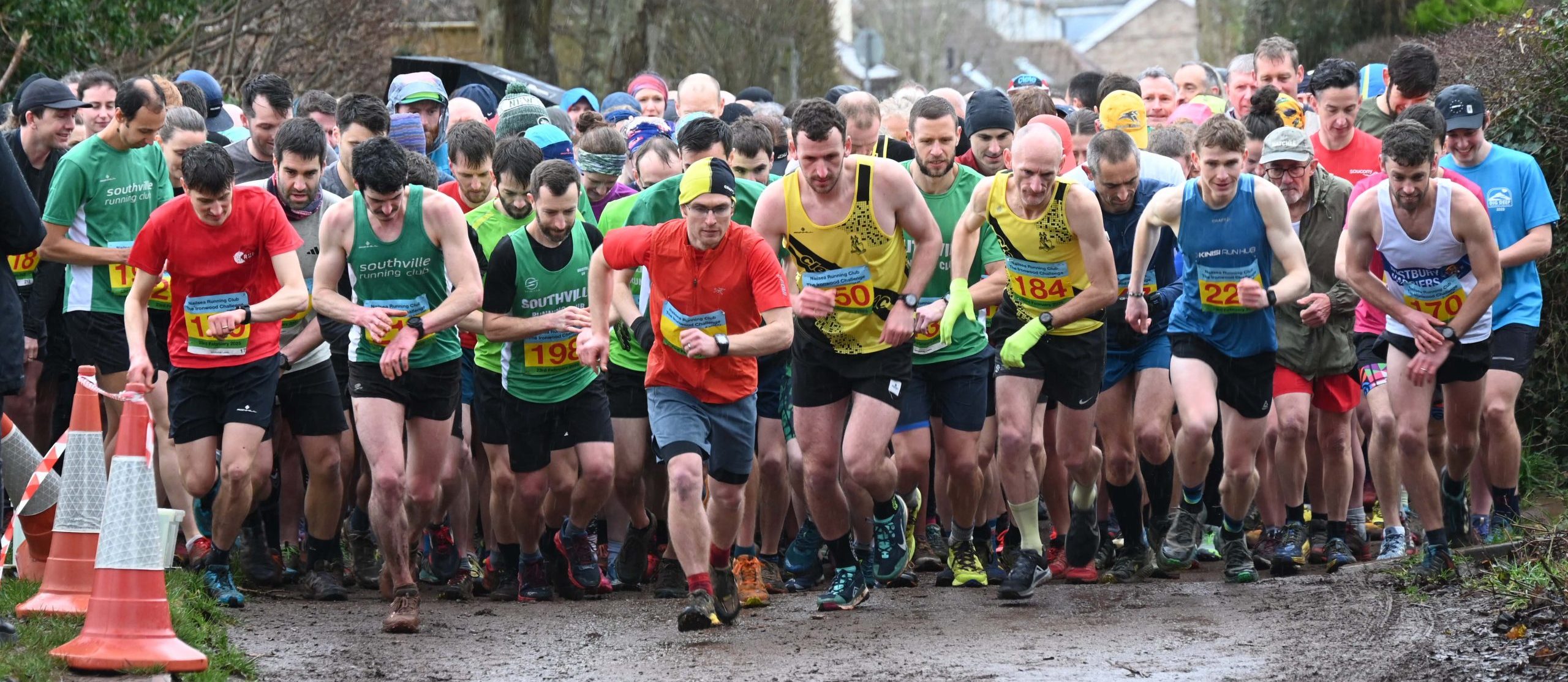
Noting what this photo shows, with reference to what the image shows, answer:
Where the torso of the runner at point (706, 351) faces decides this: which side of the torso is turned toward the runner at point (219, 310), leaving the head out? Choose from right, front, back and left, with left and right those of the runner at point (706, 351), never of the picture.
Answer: right

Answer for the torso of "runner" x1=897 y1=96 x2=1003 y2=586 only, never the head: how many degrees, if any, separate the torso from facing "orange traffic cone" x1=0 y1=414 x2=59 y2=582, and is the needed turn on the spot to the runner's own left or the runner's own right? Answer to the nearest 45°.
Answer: approximately 90° to the runner's own right
